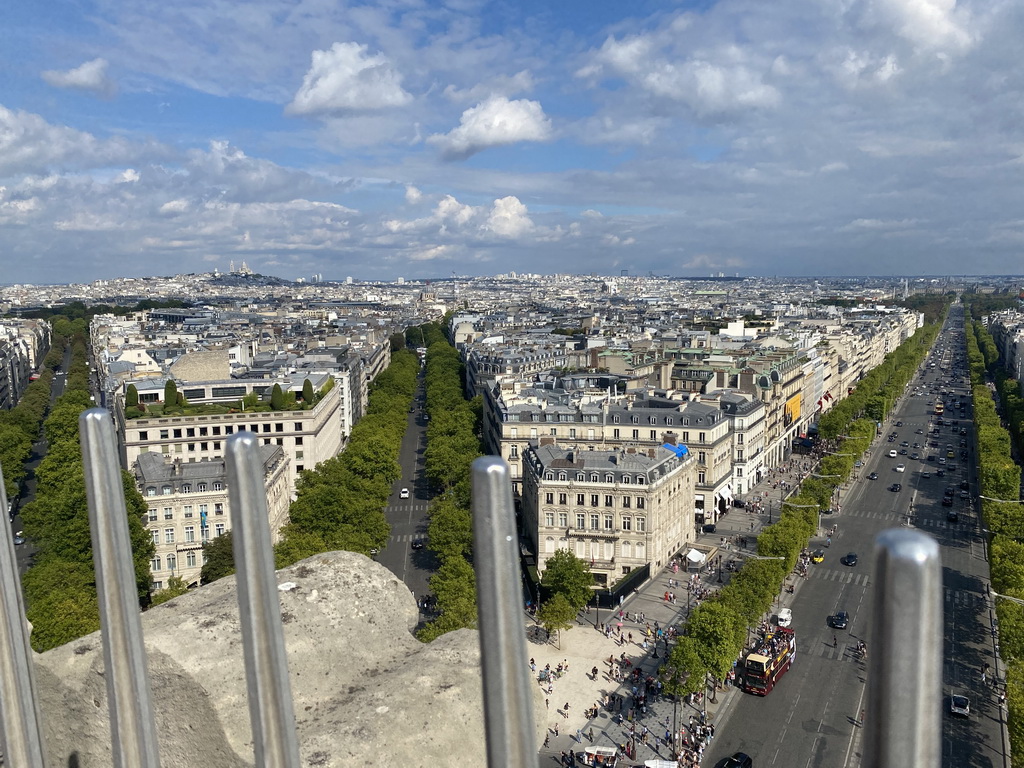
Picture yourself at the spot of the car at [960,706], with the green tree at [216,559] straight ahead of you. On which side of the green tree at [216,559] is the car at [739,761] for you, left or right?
left

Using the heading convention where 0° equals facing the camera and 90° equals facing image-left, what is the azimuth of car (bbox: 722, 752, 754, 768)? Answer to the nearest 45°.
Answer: approximately 45°

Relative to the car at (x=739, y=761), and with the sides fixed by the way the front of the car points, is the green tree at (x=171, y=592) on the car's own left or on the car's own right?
on the car's own right

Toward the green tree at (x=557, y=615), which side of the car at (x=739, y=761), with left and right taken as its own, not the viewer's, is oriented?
right

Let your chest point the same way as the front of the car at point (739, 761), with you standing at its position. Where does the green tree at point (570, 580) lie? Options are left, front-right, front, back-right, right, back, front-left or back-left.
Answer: right

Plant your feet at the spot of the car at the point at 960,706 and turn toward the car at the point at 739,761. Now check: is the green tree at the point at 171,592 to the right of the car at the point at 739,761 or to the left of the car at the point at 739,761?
right

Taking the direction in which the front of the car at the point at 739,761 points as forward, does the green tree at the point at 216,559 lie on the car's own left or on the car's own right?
on the car's own right
